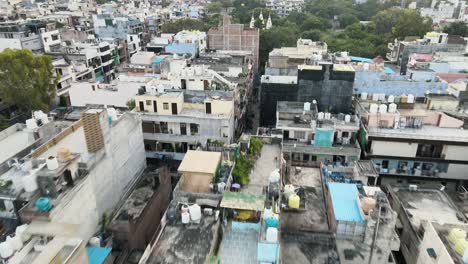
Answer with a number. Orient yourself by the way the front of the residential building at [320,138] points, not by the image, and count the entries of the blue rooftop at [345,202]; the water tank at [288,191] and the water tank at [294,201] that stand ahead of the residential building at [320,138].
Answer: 3

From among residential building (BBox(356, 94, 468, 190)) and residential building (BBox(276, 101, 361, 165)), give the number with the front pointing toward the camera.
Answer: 2

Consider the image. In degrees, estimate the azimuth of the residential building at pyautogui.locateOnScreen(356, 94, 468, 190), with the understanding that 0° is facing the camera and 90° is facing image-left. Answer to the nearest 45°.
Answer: approximately 0°

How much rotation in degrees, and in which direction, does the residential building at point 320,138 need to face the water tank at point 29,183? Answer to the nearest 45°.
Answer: approximately 45° to its right

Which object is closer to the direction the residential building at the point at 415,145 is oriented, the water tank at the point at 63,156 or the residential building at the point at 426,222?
the residential building

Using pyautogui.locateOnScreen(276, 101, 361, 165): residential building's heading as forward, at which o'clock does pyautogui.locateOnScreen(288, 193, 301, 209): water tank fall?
The water tank is roughly at 12 o'clock from the residential building.

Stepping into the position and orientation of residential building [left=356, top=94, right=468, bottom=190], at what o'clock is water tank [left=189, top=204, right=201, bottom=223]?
The water tank is roughly at 1 o'clock from the residential building.

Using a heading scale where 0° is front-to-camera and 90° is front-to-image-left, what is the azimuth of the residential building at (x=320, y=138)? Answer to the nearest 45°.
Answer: approximately 0°

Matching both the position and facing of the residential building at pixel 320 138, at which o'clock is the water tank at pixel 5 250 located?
The water tank is roughly at 1 o'clock from the residential building.
